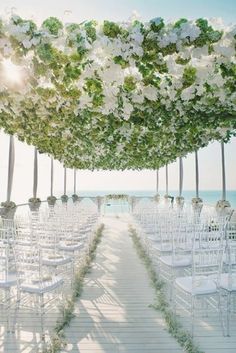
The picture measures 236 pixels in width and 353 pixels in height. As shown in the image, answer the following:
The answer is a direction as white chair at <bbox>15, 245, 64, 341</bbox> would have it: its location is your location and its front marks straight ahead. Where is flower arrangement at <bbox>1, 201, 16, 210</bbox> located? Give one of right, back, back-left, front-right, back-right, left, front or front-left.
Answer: front-left

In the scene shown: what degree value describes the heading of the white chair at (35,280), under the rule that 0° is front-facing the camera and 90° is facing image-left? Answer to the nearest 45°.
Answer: approximately 225°

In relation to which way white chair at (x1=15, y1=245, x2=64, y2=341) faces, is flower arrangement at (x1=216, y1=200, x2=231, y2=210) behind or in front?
in front

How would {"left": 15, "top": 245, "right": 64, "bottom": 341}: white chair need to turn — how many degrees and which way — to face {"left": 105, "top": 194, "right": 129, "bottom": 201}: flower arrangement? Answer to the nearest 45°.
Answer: approximately 45° to its left

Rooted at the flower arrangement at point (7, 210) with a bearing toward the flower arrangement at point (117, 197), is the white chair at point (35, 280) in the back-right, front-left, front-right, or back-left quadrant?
back-right

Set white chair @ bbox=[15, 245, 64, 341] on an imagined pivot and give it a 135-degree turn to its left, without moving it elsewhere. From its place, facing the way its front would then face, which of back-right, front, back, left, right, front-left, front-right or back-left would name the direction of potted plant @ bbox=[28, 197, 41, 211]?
right

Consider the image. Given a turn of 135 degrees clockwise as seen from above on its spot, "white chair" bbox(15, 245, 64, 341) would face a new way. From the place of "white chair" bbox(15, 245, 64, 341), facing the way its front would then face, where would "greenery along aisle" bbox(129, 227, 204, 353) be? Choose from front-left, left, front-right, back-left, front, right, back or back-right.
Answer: left

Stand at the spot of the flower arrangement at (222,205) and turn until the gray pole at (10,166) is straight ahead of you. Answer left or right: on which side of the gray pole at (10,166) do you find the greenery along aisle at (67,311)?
left

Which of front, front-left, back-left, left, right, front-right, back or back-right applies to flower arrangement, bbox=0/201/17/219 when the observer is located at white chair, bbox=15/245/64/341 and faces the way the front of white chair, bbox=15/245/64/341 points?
front-left
